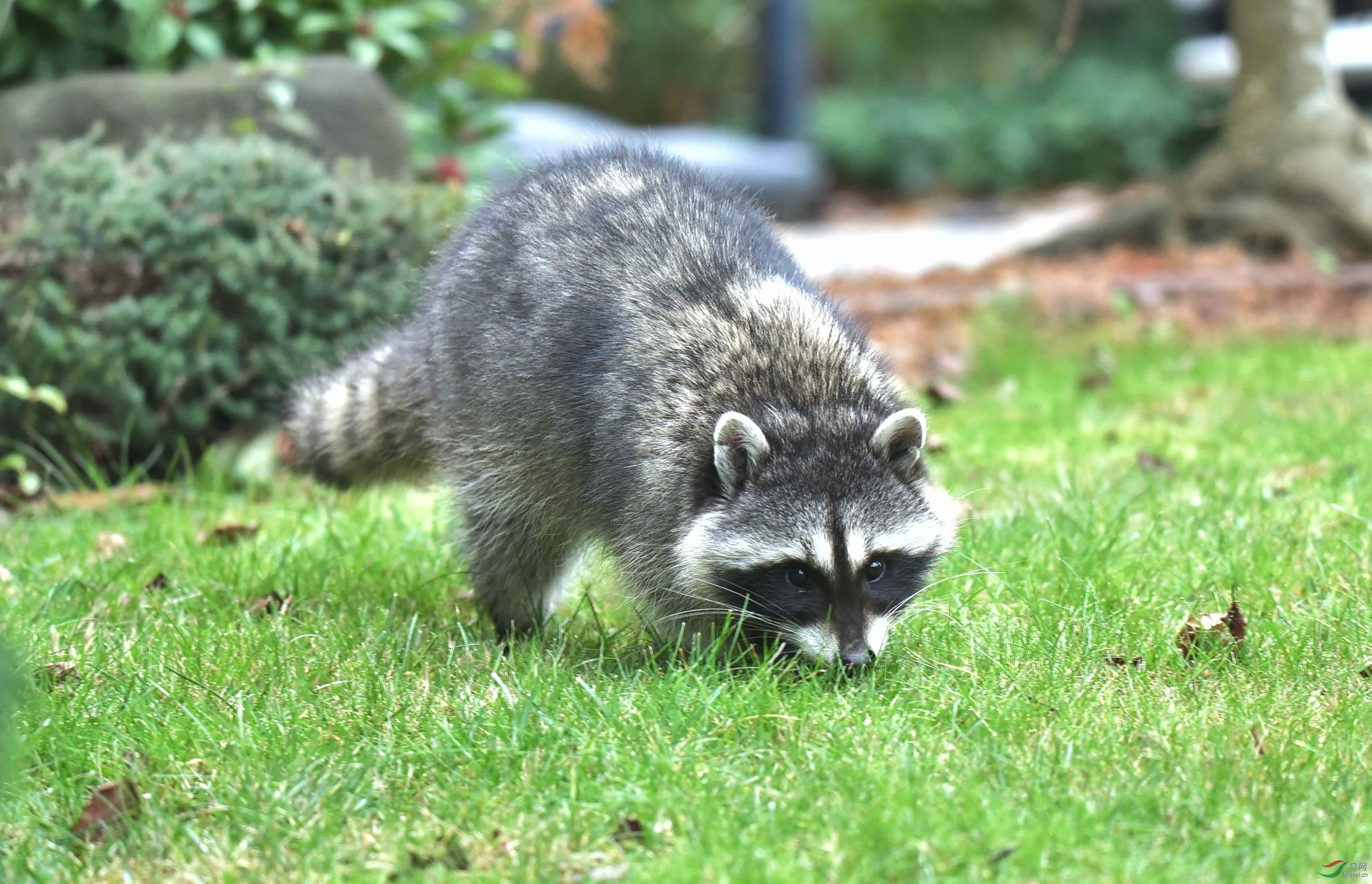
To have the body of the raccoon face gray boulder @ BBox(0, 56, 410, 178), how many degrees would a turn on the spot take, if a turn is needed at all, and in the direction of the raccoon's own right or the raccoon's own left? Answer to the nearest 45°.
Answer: approximately 180°

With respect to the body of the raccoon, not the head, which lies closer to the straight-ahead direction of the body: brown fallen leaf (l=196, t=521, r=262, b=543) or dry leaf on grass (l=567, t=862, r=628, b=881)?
the dry leaf on grass

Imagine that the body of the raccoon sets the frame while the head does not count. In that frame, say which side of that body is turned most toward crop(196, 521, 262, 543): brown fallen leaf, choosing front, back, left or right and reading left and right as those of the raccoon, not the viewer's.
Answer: back

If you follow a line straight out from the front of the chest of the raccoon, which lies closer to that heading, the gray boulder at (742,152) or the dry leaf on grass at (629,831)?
the dry leaf on grass

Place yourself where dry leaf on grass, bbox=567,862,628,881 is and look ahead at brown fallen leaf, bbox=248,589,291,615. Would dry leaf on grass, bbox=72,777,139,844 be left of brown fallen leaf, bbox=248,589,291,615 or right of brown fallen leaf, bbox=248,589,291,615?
left

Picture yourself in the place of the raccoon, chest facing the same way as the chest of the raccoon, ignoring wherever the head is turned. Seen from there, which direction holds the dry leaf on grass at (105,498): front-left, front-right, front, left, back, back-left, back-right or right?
back

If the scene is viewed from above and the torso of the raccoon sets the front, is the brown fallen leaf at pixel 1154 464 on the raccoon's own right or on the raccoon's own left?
on the raccoon's own left

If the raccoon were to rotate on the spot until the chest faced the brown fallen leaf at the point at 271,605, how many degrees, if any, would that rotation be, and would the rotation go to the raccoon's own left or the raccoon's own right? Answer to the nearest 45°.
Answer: approximately 135° to the raccoon's own right

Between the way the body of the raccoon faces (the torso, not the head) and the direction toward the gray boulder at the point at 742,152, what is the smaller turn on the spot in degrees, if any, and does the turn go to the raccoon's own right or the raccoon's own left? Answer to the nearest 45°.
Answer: approximately 135° to the raccoon's own left

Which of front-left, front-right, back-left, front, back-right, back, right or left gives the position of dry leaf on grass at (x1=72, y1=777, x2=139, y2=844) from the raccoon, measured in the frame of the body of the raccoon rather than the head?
right

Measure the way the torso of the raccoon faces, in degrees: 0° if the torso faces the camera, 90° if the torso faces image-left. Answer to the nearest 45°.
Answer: approximately 315°
